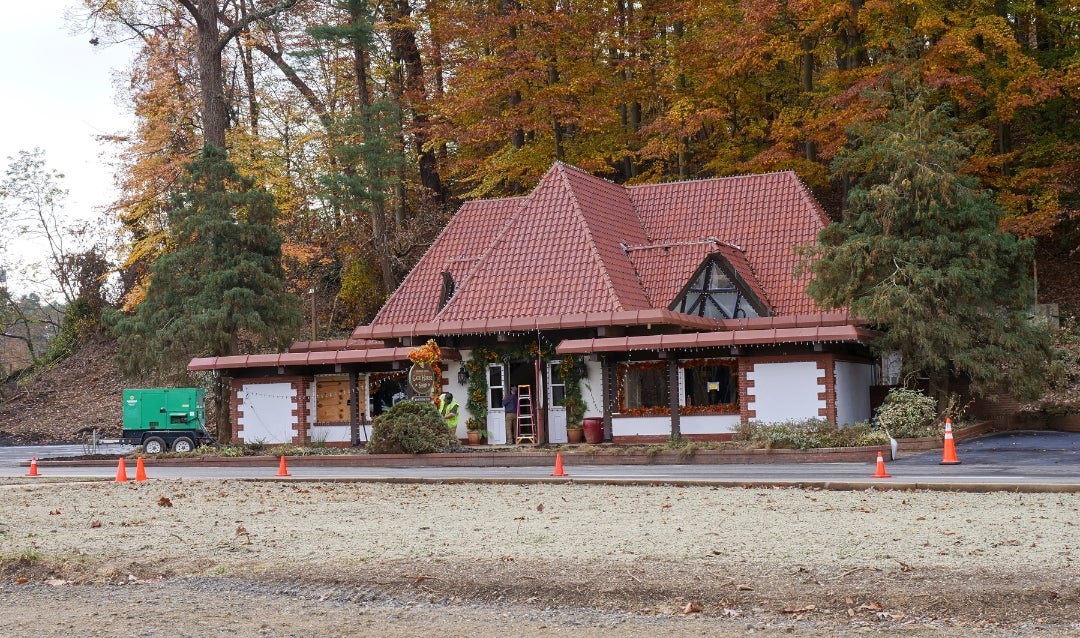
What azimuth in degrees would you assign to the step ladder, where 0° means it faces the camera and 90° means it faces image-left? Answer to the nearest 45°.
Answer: approximately 0°

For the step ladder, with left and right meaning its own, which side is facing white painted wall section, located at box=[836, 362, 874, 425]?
left

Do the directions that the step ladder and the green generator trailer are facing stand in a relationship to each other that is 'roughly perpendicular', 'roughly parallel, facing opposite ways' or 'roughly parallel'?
roughly perpendicular
